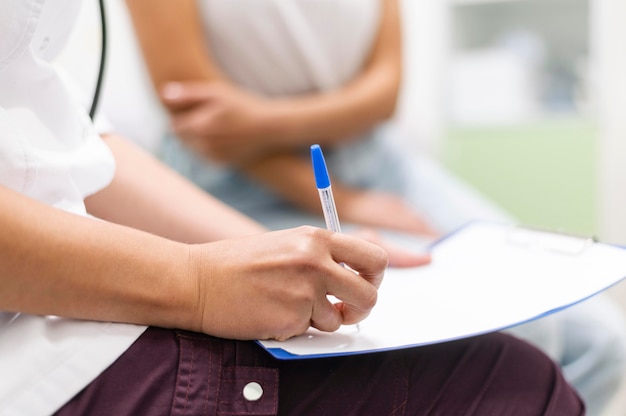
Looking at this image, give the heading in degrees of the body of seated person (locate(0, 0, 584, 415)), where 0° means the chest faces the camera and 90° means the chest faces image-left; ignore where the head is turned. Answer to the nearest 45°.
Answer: approximately 270°
